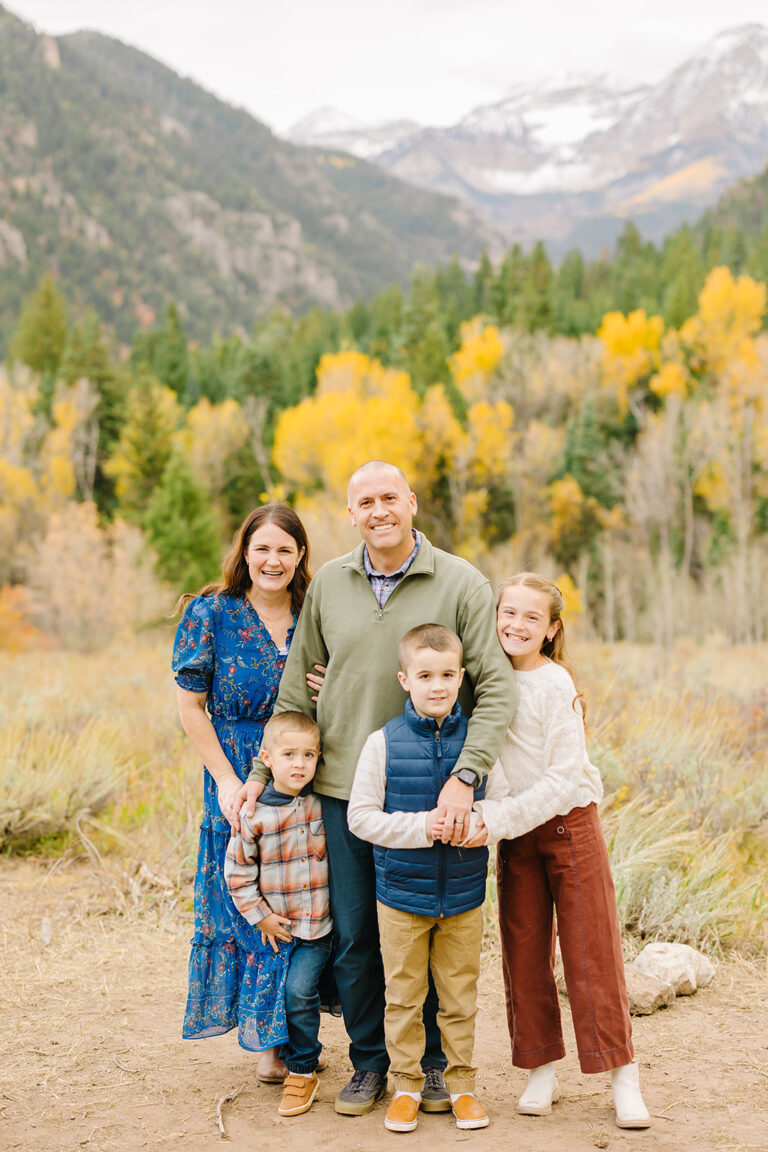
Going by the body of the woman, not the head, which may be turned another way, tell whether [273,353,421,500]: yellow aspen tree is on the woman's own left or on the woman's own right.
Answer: on the woman's own left

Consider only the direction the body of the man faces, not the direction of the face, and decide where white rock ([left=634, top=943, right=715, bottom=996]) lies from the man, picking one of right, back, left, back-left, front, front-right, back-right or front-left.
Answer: back-left

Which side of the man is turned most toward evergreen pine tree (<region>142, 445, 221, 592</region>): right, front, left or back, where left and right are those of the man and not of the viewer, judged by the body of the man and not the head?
back

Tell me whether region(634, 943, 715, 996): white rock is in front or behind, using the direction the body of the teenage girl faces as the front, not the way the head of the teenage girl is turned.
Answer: behind

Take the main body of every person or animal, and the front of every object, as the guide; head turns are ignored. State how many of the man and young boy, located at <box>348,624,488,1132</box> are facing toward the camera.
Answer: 2

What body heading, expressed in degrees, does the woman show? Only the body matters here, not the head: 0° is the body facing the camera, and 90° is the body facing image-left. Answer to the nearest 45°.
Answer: approximately 315°

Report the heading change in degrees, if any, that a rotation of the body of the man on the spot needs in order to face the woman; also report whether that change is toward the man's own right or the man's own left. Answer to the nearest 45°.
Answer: approximately 135° to the man's own right

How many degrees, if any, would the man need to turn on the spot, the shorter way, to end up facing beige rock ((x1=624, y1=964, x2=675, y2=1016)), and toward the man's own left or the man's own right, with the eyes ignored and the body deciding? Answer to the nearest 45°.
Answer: approximately 135° to the man's own left

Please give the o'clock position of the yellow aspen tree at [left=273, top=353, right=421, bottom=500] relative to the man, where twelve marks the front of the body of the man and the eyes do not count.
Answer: The yellow aspen tree is roughly at 6 o'clock from the man.

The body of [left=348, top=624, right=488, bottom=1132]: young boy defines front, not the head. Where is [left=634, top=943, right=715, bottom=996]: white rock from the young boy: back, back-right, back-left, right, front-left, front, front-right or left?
back-left

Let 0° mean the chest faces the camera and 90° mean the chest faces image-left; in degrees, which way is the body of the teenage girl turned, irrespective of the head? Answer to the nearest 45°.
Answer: approximately 45°

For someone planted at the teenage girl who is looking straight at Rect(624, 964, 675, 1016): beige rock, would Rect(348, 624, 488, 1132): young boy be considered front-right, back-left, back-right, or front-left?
back-left
